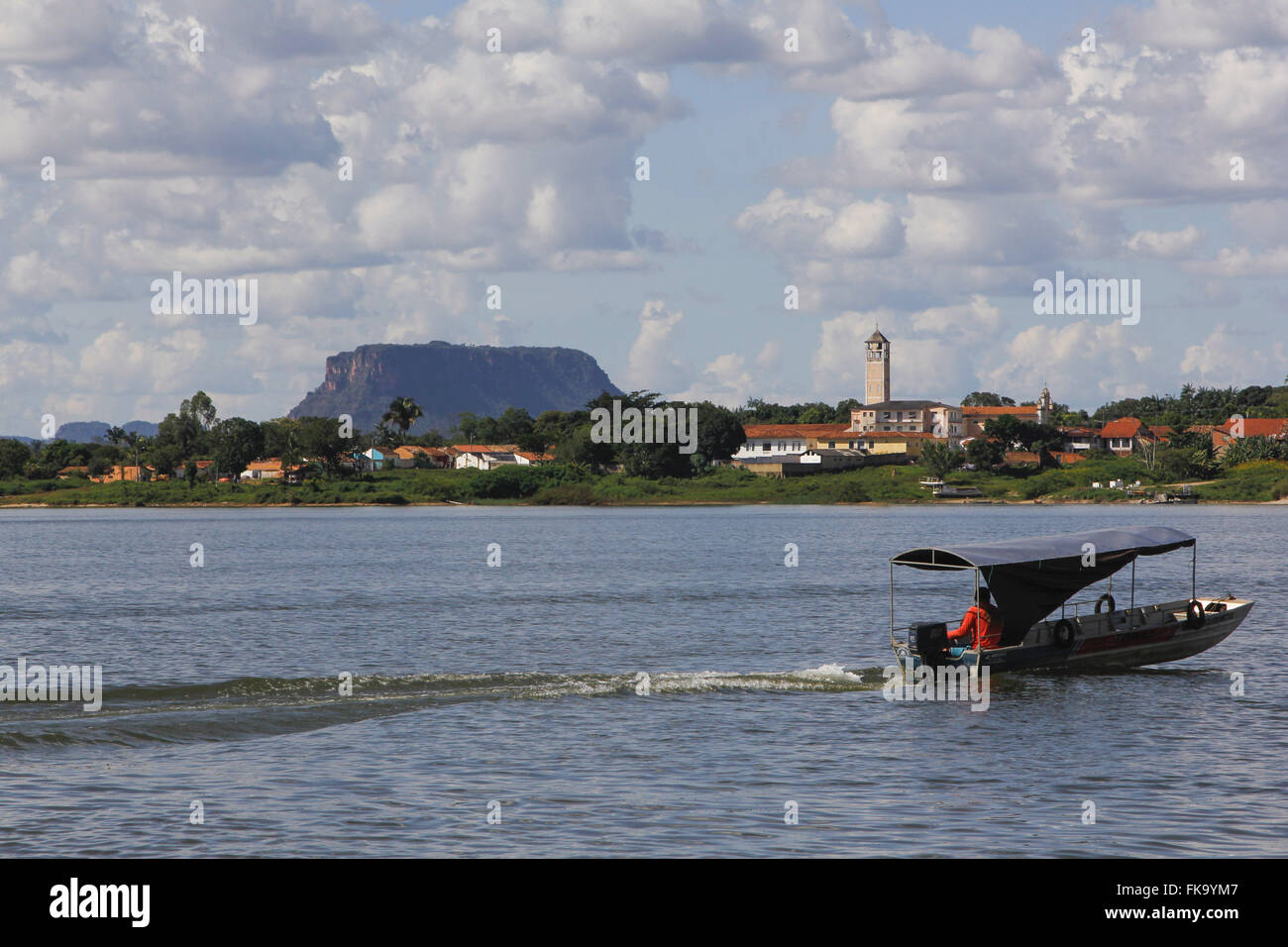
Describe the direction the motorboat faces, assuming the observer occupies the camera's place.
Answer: facing away from the viewer and to the right of the viewer
